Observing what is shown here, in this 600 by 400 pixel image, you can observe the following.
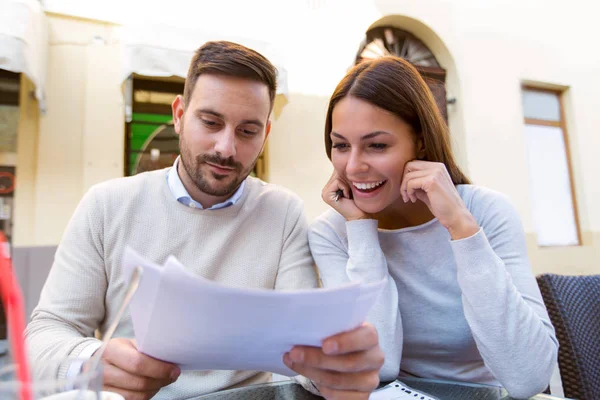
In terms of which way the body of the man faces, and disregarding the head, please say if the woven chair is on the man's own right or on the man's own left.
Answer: on the man's own left

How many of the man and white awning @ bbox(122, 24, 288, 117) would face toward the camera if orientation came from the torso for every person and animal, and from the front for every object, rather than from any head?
2

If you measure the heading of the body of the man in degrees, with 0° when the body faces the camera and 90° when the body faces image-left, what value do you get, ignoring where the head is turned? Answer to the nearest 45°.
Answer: approximately 0°

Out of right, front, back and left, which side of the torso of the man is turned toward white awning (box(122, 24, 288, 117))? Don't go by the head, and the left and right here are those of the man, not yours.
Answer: back

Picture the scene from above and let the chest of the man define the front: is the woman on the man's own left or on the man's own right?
on the man's own left

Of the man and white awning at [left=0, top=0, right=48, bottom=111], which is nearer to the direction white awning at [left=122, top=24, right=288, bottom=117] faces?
the man

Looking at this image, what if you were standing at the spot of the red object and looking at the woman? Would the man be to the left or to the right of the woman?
left

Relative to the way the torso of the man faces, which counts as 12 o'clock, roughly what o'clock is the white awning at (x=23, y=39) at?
The white awning is roughly at 5 o'clock from the man.
